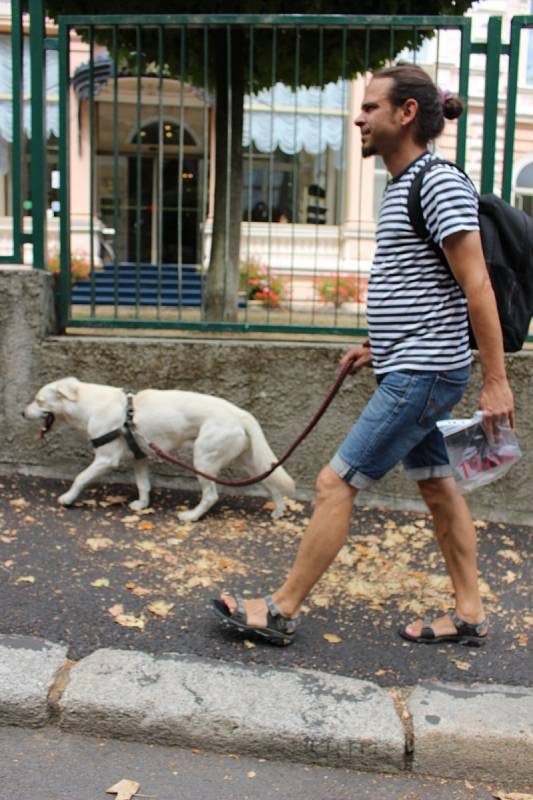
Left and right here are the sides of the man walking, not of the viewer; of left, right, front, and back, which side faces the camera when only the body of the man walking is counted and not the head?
left

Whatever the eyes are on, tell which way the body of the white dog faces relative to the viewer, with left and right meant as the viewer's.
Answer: facing to the left of the viewer
